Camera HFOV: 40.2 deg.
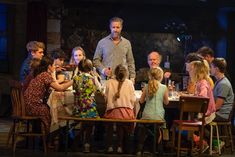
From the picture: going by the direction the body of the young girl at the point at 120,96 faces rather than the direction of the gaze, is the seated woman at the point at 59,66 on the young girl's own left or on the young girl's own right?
on the young girl's own left

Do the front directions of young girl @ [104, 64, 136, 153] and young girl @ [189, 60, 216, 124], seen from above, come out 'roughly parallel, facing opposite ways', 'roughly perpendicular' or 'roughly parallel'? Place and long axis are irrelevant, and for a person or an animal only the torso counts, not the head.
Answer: roughly perpendicular

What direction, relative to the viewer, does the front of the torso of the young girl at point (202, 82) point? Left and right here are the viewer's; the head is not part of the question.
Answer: facing to the left of the viewer

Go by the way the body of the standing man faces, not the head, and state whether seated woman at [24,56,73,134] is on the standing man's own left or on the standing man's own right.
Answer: on the standing man's own right

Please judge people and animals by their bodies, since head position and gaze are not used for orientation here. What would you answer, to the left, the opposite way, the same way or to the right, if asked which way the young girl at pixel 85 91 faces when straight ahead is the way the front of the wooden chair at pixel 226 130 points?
to the right

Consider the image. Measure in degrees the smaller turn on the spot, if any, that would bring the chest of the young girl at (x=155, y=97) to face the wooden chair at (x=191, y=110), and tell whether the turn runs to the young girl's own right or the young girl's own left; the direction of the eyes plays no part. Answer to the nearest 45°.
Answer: approximately 90° to the young girl's own right

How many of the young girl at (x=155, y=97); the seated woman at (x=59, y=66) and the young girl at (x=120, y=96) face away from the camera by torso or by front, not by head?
2

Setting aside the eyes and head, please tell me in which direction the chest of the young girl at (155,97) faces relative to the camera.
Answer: away from the camera

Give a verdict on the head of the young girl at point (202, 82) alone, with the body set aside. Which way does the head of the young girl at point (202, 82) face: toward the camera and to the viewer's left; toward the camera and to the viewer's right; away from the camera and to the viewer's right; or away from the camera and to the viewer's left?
away from the camera and to the viewer's left

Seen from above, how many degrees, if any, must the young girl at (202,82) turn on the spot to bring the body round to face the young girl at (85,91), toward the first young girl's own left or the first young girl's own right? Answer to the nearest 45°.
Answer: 0° — they already face them
